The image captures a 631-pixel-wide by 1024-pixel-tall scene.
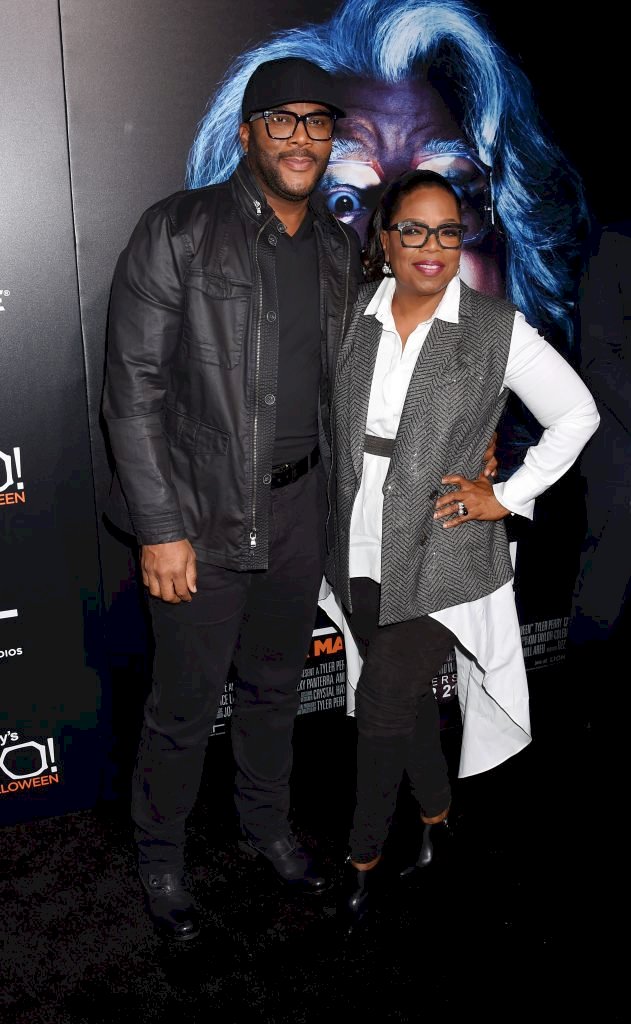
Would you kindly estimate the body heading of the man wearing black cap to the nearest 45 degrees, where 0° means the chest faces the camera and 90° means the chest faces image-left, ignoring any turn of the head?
approximately 315°

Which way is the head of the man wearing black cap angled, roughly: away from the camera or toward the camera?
toward the camera

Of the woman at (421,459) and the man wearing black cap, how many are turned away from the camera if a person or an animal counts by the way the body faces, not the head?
0
